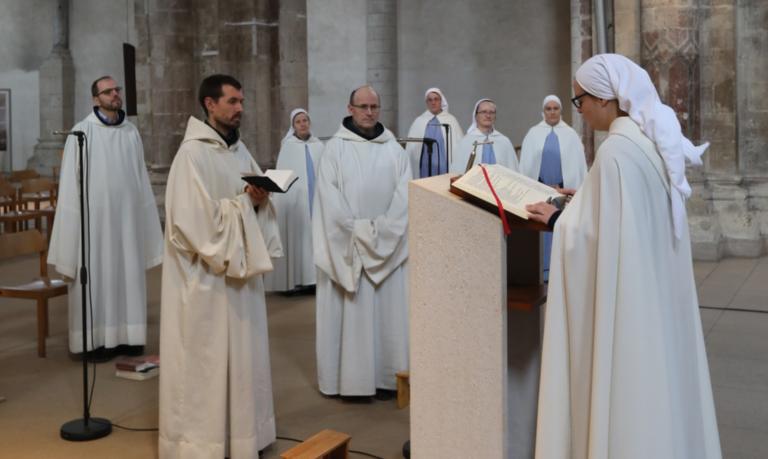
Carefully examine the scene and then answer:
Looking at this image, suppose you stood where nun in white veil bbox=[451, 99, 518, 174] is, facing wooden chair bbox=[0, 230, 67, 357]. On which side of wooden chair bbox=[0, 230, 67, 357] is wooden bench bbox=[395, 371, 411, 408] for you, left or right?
left

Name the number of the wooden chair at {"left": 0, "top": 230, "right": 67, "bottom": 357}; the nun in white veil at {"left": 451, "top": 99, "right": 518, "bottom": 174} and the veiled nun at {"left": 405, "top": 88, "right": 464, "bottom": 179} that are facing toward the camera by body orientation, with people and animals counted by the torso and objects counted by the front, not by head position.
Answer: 2

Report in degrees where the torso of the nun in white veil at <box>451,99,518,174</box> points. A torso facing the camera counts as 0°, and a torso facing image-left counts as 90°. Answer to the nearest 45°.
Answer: approximately 0°

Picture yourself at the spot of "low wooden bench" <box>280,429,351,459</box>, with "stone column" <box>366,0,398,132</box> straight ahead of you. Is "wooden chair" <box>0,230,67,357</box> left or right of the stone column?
left

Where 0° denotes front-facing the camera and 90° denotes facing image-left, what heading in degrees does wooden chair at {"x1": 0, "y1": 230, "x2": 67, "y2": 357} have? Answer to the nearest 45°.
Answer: approximately 225°

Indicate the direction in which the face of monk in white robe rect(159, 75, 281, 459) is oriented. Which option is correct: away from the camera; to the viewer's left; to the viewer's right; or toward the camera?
to the viewer's right

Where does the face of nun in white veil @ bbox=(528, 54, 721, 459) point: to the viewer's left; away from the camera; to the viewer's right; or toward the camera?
to the viewer's left

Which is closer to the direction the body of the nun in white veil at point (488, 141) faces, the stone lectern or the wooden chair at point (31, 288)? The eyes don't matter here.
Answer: the stone lectern

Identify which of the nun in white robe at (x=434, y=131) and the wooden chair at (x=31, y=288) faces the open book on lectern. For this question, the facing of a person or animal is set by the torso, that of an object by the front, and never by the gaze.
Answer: the nun in white robe

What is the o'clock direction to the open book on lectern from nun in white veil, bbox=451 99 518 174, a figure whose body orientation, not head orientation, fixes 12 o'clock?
The open book on lectern is roughly at 12 o'clock from the nun in white veil.

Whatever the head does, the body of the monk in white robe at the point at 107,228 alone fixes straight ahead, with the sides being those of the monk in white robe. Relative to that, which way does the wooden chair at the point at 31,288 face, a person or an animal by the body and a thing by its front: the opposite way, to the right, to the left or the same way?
to the left
